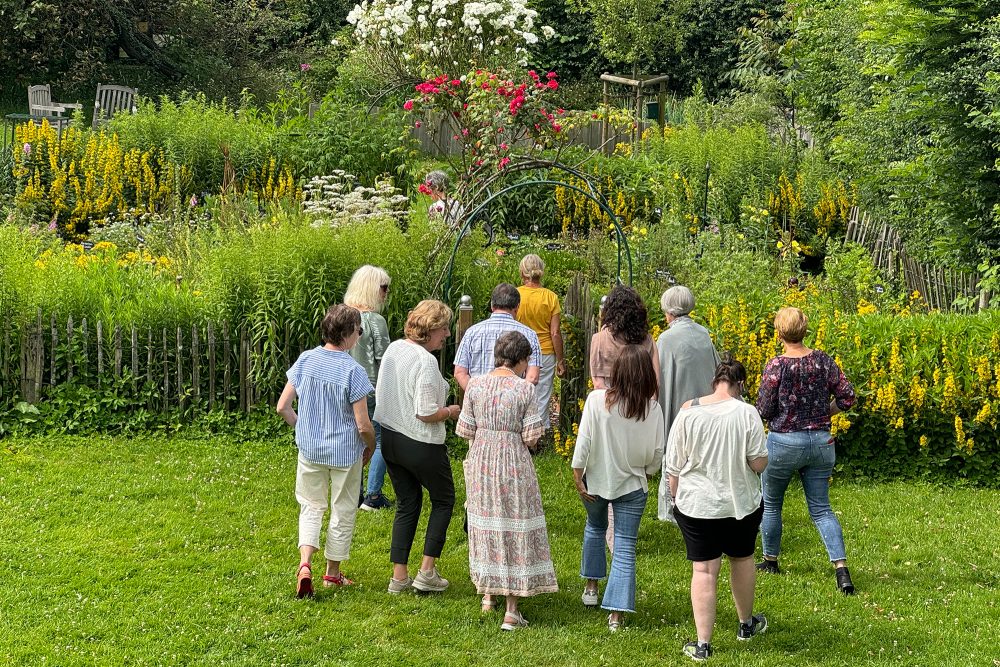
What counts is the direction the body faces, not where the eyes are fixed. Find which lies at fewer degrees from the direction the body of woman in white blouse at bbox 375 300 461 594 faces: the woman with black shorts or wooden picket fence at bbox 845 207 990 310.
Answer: the wooden picket fence

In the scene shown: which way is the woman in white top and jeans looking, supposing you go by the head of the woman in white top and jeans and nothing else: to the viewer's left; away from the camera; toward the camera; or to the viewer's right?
away from the camera

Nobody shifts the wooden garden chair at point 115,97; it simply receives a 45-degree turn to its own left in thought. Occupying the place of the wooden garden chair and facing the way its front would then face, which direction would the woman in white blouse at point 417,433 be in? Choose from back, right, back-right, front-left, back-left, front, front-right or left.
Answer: front

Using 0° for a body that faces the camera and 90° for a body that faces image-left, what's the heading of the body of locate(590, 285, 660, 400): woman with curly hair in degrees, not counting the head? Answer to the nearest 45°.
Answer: approximately 180°

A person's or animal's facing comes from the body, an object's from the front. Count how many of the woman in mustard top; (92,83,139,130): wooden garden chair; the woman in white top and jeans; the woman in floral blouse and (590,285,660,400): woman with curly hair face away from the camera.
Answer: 4

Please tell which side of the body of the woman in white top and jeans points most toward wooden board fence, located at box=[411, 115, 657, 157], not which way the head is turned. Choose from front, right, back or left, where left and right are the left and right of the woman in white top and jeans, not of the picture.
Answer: front

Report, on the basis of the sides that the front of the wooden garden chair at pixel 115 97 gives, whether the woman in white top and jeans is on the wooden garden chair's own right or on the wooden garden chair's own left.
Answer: on the wooden garden chair's own left

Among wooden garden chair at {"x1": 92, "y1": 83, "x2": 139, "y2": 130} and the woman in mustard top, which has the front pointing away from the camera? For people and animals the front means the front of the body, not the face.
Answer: the woman in mustard top

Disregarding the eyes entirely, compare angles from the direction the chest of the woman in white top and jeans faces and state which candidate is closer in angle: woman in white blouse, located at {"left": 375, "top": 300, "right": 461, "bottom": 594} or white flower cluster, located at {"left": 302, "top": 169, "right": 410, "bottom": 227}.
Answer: the white flower cluster

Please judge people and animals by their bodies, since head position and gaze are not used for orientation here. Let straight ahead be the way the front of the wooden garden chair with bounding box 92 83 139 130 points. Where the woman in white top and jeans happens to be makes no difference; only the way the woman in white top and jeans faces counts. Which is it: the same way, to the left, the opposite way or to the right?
the opposite way

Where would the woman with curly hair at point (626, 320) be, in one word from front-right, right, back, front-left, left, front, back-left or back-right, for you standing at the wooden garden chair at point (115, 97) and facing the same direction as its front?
front-left

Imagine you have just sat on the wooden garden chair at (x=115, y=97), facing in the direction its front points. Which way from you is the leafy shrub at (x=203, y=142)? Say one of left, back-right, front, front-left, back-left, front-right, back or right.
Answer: front-left

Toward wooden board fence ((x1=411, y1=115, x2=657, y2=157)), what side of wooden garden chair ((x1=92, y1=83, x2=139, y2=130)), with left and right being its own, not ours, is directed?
left

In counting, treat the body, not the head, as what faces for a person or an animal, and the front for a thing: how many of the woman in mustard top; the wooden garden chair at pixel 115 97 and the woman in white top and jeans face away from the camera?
2

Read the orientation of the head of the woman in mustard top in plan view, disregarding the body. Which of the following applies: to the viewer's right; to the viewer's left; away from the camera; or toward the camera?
away from the camera

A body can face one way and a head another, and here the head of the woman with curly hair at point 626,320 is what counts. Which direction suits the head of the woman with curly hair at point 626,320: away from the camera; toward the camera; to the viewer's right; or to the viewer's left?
away from the camera

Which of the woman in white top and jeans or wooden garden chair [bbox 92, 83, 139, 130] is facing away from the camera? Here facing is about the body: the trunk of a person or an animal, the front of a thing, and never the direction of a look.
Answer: the woman in white top and jeans

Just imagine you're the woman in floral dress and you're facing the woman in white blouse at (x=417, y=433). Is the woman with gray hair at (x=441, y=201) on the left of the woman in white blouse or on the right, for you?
right

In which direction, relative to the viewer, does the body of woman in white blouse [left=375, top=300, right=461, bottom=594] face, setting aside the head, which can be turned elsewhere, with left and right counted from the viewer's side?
facing away from the viewer and to the right of the viewer

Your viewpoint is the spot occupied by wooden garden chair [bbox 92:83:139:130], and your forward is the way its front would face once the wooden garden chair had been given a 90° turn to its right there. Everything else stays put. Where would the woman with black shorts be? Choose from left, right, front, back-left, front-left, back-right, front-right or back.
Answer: back-left
